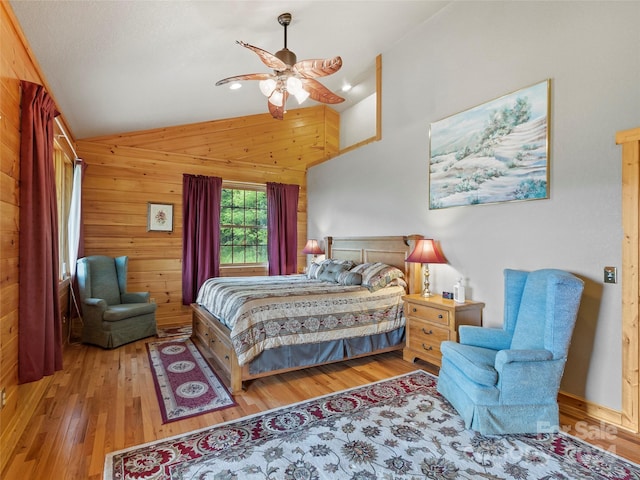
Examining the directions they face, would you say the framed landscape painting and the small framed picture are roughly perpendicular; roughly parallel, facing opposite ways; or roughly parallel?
roughly perpendicular

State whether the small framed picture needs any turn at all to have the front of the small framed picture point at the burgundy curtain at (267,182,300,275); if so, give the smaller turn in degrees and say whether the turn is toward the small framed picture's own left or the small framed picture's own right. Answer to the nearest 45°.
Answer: approximately 90° to the small framed picture's own left

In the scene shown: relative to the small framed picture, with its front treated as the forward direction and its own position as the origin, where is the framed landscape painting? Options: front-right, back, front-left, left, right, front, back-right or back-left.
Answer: front-left

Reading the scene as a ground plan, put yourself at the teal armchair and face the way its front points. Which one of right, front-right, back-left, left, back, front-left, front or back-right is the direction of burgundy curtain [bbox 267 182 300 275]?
front-left

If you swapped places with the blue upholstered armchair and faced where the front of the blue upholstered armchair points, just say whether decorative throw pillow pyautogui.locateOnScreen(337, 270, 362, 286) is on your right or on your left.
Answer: on your right

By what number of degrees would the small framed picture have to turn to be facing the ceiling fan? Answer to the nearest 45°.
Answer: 0° — it already faces it

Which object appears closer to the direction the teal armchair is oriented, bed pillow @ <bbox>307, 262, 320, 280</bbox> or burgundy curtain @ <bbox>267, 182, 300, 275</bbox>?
the bed pillow

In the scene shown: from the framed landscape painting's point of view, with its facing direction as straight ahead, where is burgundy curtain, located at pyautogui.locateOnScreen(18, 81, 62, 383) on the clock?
The burgundy curtain is roughly at 12 o'clock from the framed landscape painting.

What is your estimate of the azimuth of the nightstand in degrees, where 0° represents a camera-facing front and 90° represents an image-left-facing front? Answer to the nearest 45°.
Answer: approximately 45°
